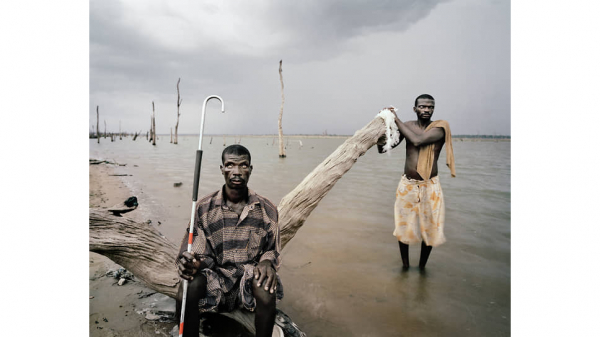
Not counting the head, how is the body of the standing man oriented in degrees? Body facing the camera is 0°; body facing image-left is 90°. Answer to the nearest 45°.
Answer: approximately 0°

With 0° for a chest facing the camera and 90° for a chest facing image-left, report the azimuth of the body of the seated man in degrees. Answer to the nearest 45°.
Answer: approximately 0°

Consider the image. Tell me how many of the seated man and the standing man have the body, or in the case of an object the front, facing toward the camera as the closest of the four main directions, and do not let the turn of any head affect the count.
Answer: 2
